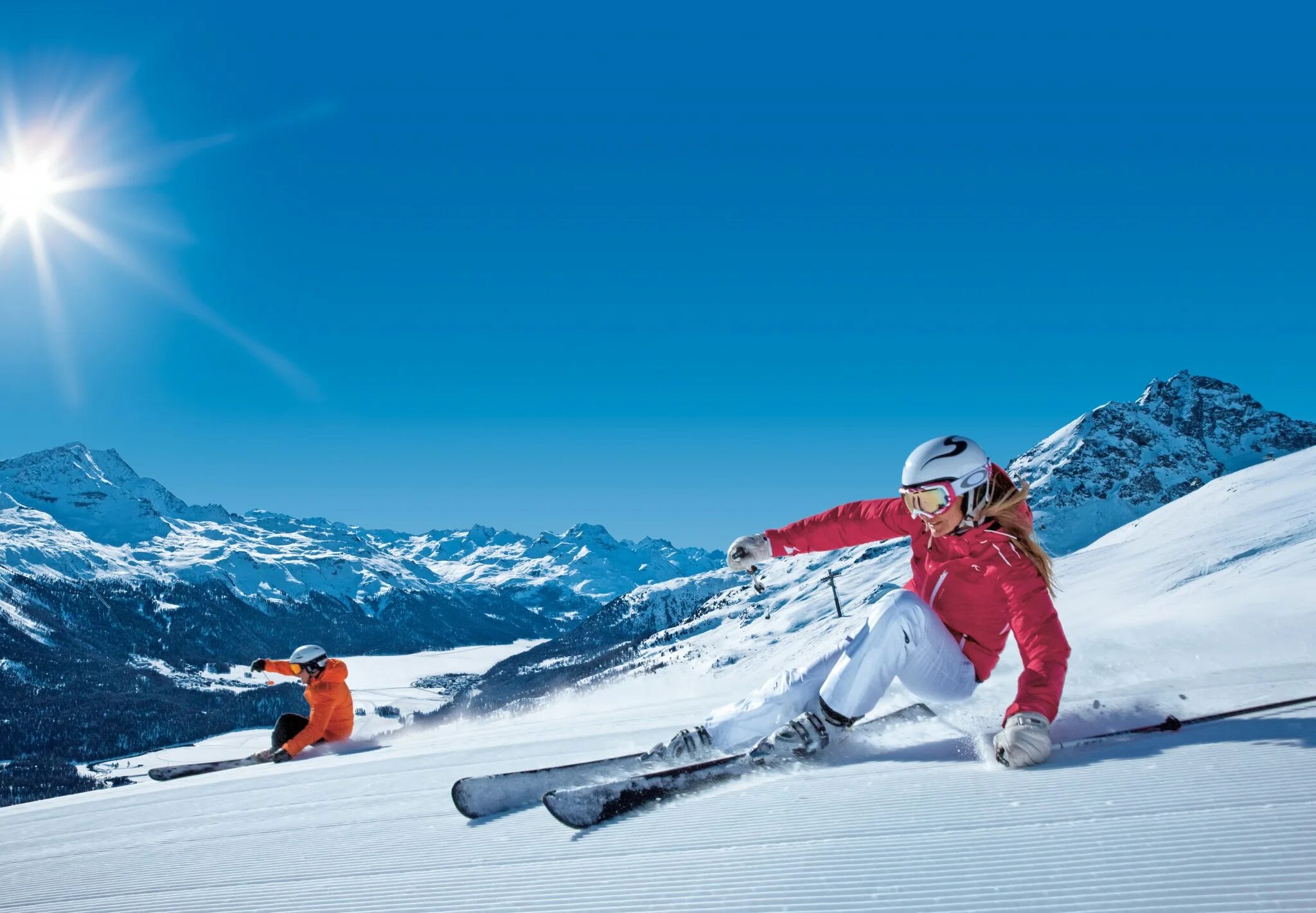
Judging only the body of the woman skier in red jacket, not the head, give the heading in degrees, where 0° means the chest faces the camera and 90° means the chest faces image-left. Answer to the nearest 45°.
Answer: approximately 45°

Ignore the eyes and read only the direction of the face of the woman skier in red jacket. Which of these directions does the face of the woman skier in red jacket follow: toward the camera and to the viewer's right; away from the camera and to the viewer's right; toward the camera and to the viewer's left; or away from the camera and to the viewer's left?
toward the camera and to the viewer's left
